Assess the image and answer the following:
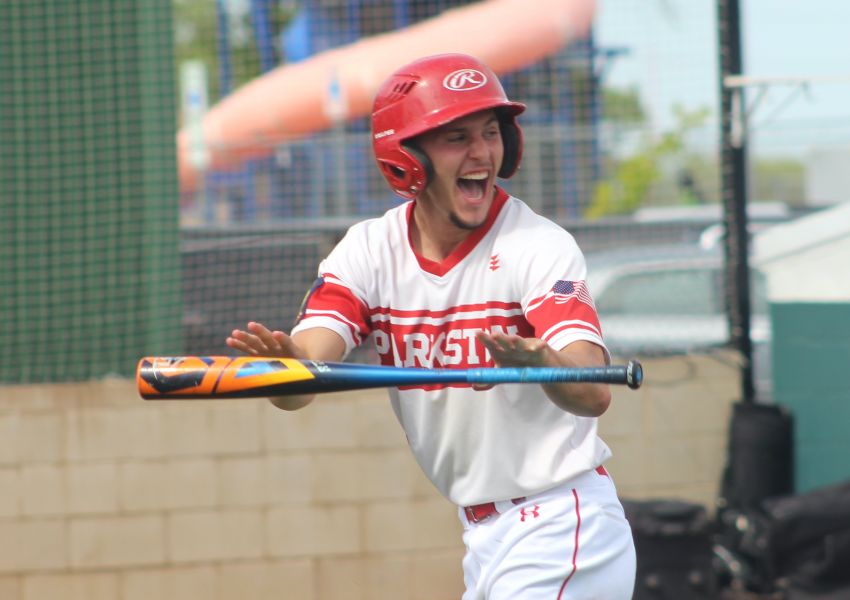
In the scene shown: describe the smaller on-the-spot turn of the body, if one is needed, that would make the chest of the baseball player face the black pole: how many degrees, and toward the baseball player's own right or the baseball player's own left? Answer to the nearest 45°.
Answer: approximately 180°

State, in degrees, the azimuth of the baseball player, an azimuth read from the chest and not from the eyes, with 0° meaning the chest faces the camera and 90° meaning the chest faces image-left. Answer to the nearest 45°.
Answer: approximately 45°
